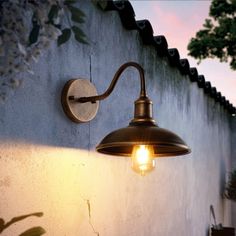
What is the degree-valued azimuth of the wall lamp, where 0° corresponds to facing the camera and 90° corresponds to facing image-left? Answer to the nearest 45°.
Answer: approximately 315°

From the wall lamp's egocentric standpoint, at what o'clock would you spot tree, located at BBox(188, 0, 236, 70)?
The tree is roughly at 8 o'clock from the wall lamp.

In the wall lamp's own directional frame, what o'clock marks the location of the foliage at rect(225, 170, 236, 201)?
The foliage is roughly at 8 o'clock from the wall lamp.
